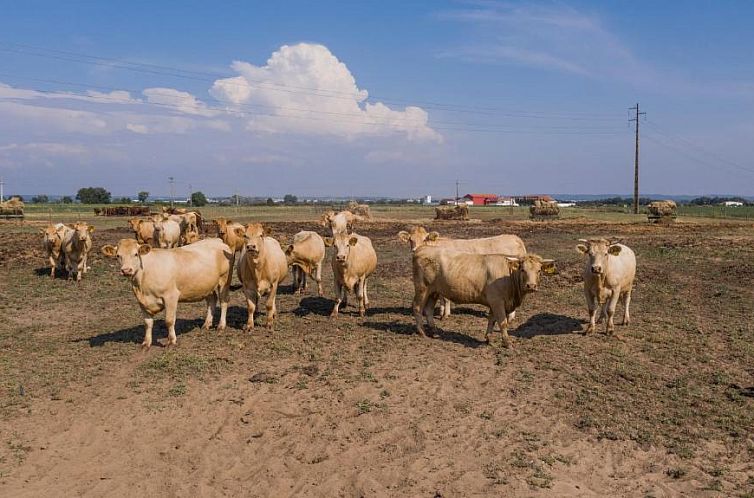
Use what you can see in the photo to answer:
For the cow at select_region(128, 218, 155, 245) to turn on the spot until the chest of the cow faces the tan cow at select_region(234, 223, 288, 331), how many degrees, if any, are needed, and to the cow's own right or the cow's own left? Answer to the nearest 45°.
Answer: approximately 45° to the cow's own left

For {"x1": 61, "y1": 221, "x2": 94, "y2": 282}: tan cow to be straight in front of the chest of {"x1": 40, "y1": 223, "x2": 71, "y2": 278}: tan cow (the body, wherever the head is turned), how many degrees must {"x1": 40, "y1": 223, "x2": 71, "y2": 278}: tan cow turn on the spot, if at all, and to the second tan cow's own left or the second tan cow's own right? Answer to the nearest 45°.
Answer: approximately 45° to the second tan cow's own left

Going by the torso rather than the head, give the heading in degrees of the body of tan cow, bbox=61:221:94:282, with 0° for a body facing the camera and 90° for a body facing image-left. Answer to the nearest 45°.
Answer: approximately 0°

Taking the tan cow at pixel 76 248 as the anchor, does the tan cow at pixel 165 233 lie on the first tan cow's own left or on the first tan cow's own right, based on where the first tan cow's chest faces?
on the first tan cow's own left

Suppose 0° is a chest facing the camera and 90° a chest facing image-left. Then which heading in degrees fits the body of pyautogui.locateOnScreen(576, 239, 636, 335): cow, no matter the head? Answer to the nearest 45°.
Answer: approximately 45°

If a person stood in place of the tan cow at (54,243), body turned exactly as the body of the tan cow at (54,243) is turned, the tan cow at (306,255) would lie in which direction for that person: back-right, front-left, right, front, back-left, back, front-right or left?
front-left

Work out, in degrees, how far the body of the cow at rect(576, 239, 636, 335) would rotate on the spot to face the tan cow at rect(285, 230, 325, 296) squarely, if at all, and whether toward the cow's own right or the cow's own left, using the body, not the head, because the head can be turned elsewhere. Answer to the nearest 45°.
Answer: approximately 45° to the cow's own right

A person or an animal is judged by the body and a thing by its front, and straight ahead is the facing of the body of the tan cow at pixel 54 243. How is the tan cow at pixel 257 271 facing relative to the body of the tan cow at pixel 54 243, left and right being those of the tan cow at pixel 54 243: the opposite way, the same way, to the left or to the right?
the same way

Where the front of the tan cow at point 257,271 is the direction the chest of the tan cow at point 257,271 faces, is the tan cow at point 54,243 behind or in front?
behind

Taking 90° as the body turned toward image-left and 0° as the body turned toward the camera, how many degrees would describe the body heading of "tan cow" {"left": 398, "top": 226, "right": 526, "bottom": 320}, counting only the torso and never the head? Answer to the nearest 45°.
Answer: approximately 90°

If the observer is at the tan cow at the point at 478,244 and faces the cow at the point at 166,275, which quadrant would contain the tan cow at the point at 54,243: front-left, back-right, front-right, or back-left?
front-right

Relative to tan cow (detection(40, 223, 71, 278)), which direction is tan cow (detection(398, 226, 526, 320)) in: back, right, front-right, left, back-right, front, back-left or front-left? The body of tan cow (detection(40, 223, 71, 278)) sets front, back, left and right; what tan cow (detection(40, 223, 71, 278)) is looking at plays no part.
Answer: front-left

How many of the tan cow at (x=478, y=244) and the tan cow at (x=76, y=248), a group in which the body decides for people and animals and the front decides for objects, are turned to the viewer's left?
1

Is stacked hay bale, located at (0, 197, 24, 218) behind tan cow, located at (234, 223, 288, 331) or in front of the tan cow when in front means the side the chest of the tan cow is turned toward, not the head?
behind

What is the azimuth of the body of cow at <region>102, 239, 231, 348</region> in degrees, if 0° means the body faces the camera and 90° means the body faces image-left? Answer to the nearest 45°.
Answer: approximately 45°

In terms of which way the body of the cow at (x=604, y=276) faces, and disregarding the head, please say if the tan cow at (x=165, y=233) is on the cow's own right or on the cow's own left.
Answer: on the cow's own right

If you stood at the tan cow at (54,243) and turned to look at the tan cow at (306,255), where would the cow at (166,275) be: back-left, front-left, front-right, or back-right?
front-right

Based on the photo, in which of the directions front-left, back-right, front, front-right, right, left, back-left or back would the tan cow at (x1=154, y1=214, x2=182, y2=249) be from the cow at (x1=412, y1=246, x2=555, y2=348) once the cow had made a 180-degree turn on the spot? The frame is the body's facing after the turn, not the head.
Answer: front

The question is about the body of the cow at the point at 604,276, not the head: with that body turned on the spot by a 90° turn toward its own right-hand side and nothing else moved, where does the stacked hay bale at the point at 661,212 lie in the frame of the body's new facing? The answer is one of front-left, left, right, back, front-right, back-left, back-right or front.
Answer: front-right
